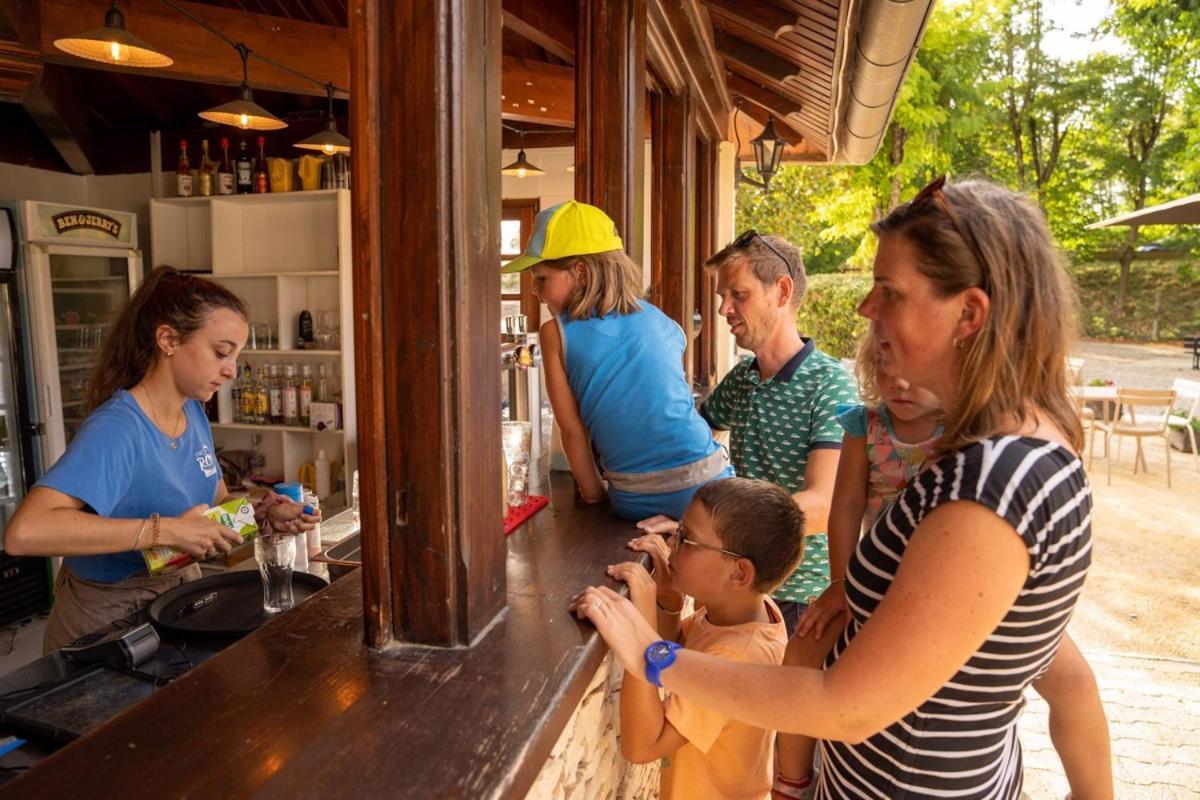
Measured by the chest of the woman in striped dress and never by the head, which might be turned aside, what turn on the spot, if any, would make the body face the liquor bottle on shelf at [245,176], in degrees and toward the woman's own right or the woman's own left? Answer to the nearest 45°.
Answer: approximately 45° to the woman's own right

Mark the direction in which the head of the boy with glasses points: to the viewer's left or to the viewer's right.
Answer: to the viewer's left

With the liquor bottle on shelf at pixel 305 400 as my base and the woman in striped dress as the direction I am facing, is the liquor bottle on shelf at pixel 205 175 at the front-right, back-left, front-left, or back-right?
back-right

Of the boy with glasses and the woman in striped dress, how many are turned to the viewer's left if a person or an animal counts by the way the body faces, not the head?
2

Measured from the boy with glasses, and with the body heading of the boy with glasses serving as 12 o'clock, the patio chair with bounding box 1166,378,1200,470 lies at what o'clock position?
The patio chair is roughly at 4 o'clock from the boy with glasses.

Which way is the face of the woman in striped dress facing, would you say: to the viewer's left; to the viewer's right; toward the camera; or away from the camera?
to the viewer's left

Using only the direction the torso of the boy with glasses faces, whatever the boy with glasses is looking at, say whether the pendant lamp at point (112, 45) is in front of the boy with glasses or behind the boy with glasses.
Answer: in front

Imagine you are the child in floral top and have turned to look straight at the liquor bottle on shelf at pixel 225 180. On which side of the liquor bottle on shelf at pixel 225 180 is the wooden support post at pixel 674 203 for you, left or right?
right

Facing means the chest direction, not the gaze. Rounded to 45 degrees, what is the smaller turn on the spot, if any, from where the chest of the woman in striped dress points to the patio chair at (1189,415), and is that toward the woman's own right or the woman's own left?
approximately 90° to the woman's own right

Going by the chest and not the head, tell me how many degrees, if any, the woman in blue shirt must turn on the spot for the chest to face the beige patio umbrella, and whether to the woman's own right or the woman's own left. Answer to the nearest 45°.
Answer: approximately 45° to the woman's own left

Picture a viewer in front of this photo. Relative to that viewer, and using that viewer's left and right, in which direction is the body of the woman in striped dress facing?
facing to the left of the viewer
